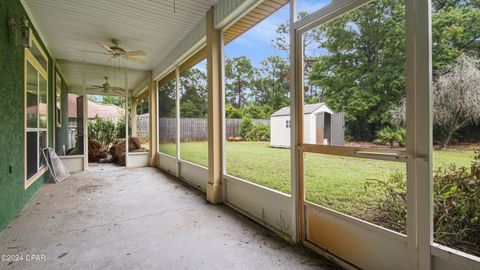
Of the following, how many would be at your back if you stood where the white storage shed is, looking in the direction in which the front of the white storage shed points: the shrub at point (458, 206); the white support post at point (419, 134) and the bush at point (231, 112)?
1

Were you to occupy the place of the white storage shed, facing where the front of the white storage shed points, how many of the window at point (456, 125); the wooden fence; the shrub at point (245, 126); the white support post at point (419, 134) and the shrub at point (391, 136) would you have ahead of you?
3

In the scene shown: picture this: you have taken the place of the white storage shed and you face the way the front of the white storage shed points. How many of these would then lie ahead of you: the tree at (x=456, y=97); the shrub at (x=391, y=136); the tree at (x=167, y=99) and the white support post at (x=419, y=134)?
3

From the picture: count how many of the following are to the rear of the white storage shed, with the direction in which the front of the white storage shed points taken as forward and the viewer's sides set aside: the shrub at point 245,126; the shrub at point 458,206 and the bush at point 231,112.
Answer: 2

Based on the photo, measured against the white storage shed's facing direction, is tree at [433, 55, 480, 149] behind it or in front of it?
in front

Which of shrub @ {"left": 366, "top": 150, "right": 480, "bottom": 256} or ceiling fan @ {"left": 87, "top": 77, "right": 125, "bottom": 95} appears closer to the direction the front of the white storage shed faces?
the shrub

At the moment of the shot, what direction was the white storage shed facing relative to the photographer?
facing the viewer and to the right of the viewer
